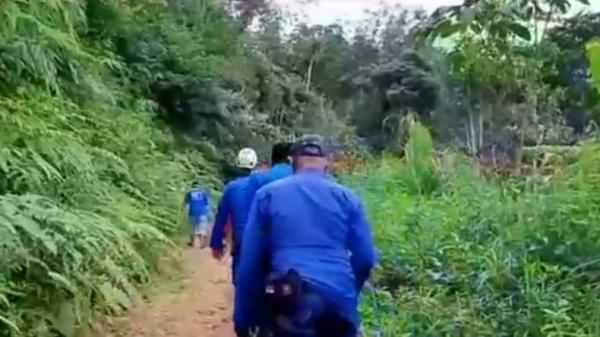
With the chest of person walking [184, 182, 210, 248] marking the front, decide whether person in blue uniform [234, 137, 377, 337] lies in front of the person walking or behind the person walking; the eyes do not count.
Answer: behind

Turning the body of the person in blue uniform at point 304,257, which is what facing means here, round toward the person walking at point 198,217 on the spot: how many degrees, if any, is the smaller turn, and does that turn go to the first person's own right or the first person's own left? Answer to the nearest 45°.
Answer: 0° — they already face them

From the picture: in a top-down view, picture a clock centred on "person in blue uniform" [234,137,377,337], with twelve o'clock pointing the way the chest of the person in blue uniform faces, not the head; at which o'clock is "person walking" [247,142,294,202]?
The person walking is roughly at 12 o'clock from the person in blue uniform.

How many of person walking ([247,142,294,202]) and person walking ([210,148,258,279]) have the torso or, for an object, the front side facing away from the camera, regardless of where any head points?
2

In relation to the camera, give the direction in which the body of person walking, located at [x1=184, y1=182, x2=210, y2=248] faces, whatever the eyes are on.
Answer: away from the camera

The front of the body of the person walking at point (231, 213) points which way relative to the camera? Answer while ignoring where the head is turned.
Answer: away from the camera

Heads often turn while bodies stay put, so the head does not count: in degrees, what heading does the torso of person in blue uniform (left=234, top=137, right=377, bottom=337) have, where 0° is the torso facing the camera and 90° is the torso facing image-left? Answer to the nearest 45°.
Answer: approximately 180°

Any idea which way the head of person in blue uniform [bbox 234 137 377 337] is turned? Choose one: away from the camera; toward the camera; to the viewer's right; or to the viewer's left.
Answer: away from the camera

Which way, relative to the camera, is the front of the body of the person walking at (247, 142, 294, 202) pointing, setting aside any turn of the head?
away from the camera

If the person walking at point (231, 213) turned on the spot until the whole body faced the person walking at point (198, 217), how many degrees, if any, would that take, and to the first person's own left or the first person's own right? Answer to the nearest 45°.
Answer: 0° — they already face them

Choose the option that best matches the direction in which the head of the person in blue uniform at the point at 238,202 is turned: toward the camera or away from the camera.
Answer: away from the camera

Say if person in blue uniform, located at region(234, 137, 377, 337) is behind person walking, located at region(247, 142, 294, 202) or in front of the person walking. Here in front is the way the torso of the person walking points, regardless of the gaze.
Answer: behind
